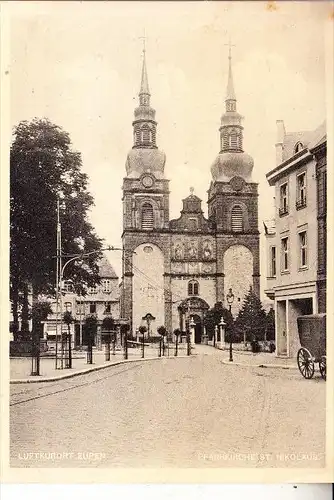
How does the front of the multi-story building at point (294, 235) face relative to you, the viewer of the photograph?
facing the viewer and to the left of the viewer

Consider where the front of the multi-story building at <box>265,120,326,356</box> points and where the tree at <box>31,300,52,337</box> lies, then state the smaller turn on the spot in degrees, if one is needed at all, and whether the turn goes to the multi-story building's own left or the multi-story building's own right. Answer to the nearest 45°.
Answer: approximately 45° to the multi-story building's own right

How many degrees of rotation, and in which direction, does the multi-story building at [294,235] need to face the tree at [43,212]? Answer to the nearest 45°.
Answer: approximately 45° to its right
